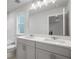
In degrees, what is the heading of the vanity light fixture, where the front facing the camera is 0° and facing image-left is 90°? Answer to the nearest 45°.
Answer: approximately 45°

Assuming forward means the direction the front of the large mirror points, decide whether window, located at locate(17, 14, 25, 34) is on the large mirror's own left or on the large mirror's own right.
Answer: on the large mirror's own right

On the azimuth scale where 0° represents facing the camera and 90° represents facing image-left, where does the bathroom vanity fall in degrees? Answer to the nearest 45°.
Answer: approximately 45°

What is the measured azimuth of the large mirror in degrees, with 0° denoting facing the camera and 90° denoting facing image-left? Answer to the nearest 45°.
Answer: approximately 45°
